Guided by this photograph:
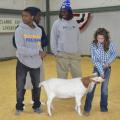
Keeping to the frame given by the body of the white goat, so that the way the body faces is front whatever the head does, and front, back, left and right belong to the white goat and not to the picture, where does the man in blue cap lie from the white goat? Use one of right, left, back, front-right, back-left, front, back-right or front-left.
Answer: left

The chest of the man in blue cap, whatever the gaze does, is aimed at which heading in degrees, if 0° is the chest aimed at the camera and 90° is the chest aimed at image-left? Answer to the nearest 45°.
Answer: approximately 0°

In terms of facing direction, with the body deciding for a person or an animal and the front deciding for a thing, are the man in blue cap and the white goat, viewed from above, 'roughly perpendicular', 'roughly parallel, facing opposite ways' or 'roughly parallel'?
roughly perpendicular

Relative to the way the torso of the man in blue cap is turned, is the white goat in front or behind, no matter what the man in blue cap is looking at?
in front

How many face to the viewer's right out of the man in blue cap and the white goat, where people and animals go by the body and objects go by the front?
1

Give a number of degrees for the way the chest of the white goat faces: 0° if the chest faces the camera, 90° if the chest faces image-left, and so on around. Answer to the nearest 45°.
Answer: approximately 270°
